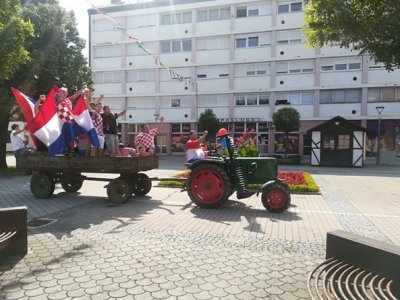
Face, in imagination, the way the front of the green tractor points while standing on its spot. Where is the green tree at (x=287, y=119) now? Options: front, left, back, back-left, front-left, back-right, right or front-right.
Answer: left

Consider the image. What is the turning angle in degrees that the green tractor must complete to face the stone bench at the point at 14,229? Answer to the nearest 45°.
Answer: approximately 135° to its right

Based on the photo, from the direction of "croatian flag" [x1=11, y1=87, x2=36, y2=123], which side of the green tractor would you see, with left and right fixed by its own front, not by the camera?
back

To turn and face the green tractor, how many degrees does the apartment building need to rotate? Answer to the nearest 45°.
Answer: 0° — it already faces it

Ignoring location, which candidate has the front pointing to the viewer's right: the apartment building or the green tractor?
the green tractor

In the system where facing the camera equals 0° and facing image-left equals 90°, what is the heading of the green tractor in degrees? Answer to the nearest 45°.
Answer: approximately 270°

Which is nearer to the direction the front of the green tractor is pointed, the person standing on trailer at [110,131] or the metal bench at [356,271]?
the metal bench

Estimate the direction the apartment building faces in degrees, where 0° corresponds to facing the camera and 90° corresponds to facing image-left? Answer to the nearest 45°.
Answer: approximately 0°

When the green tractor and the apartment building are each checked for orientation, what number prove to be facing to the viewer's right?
1

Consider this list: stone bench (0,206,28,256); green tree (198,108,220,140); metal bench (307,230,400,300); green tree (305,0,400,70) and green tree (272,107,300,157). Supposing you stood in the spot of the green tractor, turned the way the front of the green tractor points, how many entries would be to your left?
2

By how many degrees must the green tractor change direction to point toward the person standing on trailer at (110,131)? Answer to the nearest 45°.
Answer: approximately 180°

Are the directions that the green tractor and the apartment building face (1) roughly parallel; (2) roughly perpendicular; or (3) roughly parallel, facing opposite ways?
roughly perpendicular
